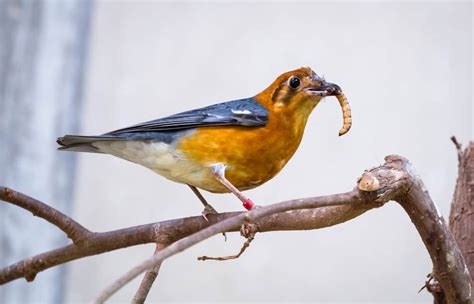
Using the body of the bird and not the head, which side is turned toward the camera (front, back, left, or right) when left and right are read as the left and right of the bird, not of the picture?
right

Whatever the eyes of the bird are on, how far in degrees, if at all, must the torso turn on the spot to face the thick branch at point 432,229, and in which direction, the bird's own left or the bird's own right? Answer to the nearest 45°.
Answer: approximately 45° to the bird's own right
